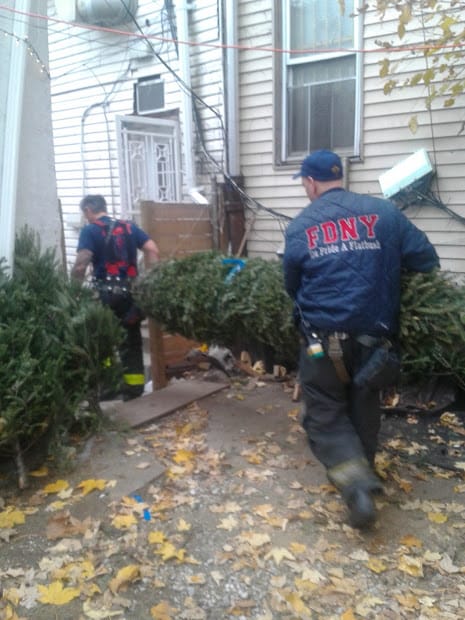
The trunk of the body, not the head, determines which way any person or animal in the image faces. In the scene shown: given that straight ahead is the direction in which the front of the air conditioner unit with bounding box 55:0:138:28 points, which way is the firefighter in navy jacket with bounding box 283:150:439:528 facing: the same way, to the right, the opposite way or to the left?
the opposite way

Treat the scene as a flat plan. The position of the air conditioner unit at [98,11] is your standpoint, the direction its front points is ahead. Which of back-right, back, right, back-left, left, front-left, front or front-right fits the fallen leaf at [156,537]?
front

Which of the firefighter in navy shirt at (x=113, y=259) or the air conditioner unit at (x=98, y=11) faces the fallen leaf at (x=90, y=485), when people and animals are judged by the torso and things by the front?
the air conditioner unit

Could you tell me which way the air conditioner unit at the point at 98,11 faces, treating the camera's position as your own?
facing the viewer

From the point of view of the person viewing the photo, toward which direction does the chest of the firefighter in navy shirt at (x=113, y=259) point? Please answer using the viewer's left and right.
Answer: facing away from the viewer and to the left of the viewer

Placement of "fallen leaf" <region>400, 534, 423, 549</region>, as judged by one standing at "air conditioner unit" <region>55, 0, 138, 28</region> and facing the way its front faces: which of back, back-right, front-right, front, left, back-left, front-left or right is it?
front

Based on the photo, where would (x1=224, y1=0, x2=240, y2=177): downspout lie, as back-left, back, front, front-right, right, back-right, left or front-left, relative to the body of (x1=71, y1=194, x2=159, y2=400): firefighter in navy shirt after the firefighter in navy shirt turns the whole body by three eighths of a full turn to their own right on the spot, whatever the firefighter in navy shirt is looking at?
front-left

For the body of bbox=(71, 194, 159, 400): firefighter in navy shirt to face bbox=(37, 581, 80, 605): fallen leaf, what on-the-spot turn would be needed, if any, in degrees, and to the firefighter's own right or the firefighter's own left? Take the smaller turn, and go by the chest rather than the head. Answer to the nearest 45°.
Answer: approximately 135° to the firefighter's own left

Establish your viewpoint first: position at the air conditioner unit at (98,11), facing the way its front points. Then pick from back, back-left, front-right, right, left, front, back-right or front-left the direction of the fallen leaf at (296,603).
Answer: front

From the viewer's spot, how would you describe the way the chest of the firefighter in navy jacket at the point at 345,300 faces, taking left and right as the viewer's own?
facing away from the viewer and to the left of the viewer

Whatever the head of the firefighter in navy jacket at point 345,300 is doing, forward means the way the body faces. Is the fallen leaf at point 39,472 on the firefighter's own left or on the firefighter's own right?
on the firefighter's own left

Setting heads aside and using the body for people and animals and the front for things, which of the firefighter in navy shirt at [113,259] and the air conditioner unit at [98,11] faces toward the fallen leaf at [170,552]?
the air conditioner unit

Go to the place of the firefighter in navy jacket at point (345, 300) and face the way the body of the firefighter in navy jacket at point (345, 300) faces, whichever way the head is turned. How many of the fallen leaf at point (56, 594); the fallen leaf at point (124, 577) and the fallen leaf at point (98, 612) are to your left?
3

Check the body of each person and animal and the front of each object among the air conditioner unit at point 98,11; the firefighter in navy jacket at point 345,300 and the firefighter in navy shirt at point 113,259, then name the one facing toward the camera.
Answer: the air conditioner unit

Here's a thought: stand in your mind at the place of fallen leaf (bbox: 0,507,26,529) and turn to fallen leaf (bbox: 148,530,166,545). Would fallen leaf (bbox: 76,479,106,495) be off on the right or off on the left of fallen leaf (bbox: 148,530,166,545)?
left

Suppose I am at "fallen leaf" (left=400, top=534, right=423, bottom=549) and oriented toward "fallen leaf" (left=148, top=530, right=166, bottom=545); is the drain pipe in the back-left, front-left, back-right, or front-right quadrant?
front-right

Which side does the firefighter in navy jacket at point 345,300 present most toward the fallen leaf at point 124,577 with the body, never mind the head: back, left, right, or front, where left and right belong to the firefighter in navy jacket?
left

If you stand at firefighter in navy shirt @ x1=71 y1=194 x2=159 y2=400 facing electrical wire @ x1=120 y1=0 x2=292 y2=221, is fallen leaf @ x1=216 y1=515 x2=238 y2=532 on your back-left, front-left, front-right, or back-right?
back-right

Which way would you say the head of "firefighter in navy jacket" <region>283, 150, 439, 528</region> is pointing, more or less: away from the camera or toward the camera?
away from the camera
